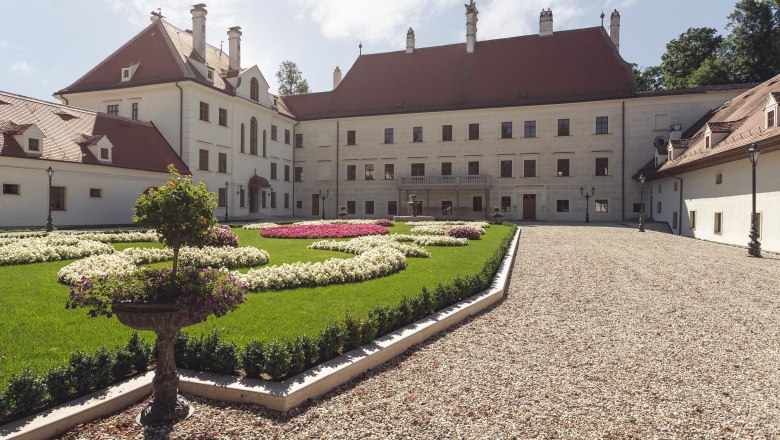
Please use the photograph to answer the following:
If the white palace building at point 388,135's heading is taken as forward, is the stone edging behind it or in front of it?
in front

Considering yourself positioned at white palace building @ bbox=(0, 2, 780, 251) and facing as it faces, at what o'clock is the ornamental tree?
The ornamental tree is roughly at 12 o'clock from the white palace building.

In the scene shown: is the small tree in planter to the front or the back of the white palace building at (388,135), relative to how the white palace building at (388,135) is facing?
to the front

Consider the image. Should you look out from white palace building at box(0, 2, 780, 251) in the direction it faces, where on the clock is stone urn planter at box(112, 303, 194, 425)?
The stone urn planter is roughly at 12 o'clock from the white palace building.

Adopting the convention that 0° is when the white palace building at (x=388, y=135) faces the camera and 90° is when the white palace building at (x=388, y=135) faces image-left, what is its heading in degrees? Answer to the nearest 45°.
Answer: approximately 0°
